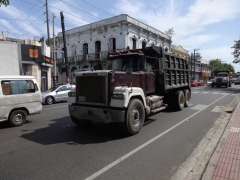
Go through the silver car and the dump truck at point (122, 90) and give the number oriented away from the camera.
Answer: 0

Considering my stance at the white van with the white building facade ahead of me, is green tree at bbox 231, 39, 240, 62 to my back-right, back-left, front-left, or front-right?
front-right

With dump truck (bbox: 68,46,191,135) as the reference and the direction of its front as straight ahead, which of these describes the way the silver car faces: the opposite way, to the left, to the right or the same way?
the same way

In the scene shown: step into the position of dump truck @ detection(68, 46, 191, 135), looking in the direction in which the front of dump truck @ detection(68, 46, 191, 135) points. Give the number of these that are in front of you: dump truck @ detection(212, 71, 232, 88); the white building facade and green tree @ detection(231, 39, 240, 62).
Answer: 0

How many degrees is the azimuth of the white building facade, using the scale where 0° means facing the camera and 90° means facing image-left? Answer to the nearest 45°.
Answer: approximately 45°

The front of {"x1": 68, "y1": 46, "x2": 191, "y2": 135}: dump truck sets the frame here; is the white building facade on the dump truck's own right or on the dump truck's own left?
on the dump truck's own right

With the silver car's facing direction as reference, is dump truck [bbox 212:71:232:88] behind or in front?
behind

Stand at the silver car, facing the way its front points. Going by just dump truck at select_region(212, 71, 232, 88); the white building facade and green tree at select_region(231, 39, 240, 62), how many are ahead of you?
0

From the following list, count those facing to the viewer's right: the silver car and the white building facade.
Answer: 0

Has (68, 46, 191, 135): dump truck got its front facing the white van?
no

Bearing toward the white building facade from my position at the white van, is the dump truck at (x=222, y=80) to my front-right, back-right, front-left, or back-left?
front-right

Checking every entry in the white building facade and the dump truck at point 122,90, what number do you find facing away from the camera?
0

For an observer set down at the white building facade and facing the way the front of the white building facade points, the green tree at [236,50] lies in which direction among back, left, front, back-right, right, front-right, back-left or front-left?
back-left

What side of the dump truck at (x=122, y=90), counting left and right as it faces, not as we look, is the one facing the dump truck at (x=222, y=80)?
back

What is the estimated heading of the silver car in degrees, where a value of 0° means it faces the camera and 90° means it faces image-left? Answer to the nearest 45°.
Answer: approximately 45°

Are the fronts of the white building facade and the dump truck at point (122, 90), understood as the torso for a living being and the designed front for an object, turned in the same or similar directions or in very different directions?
same or similar directions

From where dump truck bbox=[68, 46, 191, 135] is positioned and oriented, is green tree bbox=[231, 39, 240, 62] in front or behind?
behind

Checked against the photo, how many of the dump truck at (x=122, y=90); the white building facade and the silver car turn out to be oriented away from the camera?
0

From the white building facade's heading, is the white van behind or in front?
in front
